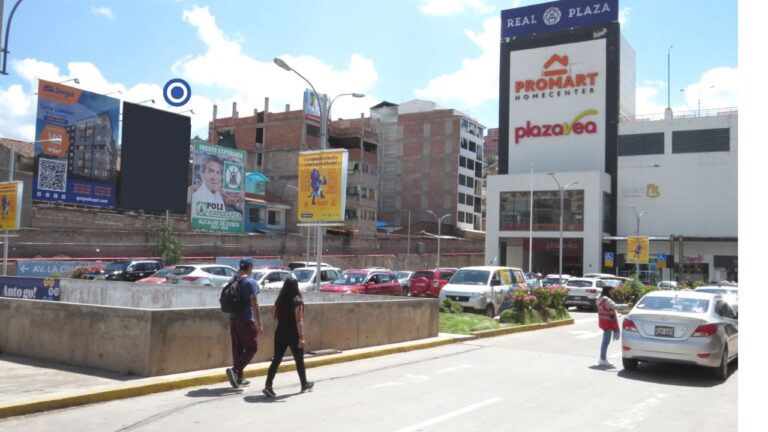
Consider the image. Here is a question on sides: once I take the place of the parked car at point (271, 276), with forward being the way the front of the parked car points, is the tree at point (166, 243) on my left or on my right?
on my right

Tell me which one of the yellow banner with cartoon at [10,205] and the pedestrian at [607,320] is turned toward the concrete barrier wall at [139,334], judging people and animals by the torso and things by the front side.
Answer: the yellow banner with cartoon

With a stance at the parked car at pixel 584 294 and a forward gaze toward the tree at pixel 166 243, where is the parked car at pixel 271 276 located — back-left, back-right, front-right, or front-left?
front-left

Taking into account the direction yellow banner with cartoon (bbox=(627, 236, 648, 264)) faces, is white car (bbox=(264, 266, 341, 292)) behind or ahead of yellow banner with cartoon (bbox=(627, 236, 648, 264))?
ahead

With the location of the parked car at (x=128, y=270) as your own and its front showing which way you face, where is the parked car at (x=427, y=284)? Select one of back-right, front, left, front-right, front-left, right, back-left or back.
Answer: left

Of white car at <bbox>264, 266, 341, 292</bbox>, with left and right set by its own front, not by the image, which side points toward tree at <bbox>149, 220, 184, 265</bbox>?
right

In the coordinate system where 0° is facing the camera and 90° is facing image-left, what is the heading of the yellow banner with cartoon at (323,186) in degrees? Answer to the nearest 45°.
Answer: approximately 0°

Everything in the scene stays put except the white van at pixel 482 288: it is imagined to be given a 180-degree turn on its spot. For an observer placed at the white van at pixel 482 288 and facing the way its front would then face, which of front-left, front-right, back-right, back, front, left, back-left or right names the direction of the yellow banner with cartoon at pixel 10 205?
back-left

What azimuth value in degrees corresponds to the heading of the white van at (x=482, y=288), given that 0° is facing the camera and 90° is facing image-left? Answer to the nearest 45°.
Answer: approximately 45°

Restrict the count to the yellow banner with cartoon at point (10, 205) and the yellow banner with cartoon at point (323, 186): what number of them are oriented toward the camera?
2

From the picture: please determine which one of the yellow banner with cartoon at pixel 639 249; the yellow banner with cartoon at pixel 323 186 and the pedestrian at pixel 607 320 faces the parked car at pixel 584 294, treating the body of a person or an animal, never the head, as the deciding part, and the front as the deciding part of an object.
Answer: the yellow banner with cartoon at pixel 639 249

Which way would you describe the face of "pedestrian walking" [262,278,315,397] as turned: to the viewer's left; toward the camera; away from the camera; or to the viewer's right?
away from the camera
